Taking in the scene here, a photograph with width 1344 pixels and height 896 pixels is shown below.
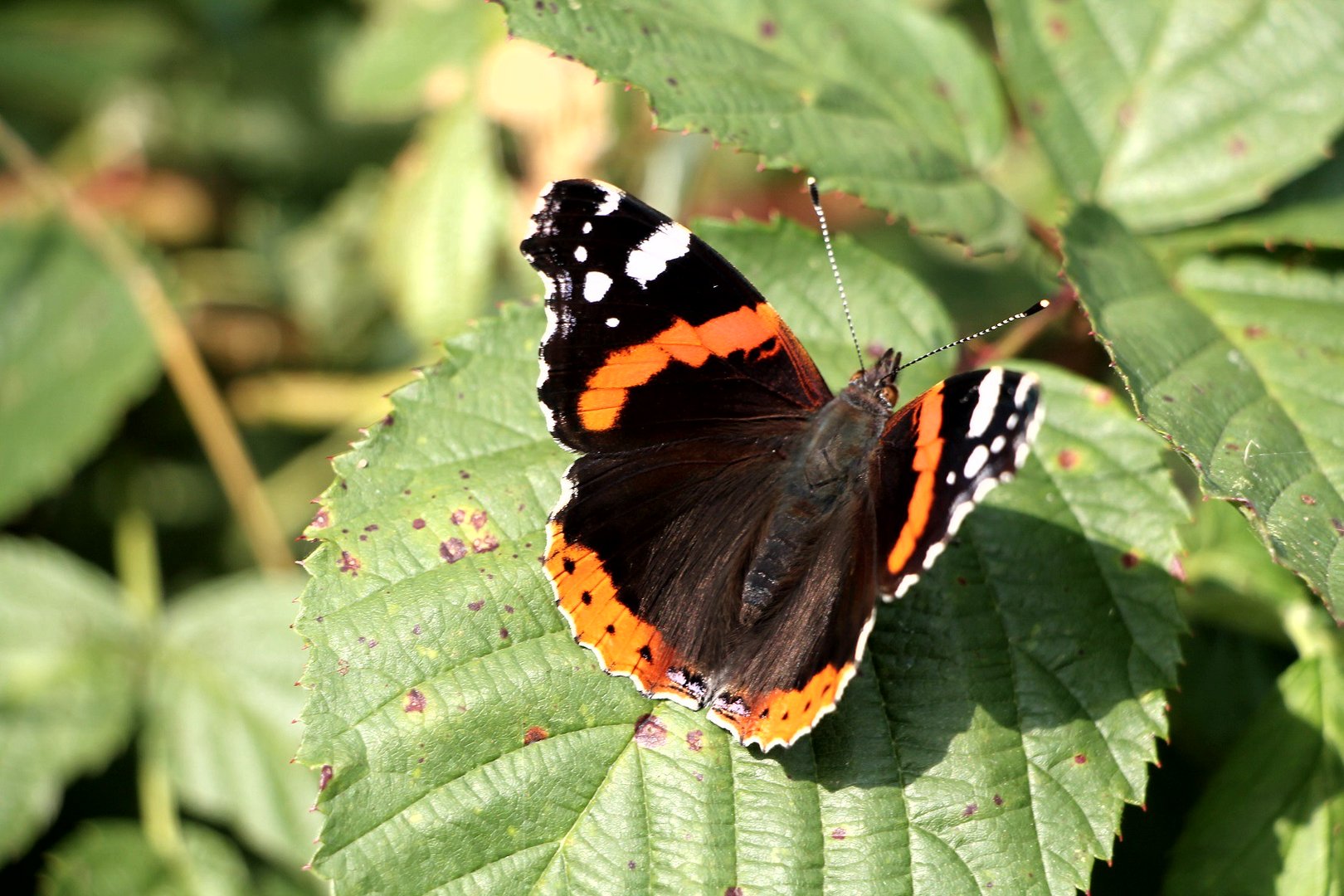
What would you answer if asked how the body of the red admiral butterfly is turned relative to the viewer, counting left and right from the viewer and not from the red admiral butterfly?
facing away from the viewer and to the right of the viewer

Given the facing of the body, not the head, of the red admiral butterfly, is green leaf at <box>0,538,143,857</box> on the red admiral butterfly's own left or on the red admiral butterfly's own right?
on the red admiral butterfly's own left

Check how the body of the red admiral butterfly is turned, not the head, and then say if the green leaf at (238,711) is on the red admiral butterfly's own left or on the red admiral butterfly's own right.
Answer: on the red admiral butterfly's own left

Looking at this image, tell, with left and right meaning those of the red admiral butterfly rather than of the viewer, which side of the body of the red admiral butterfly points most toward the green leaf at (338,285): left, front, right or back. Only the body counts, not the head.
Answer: left
